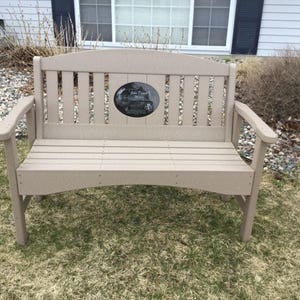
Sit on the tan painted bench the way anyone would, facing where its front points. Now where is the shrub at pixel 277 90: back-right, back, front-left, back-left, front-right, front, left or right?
back-left

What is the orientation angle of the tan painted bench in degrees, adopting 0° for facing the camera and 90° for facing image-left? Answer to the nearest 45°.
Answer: approximately 0°
